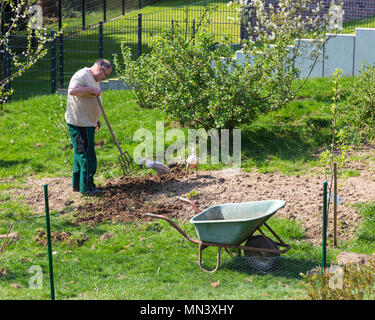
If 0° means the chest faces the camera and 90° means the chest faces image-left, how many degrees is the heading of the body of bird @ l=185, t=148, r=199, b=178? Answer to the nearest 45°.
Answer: approximately 0°

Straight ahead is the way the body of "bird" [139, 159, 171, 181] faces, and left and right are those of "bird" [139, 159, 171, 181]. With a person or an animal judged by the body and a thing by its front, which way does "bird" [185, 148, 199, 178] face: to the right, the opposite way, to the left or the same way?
to the left

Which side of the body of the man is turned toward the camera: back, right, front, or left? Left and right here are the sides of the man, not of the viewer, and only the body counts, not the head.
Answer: right

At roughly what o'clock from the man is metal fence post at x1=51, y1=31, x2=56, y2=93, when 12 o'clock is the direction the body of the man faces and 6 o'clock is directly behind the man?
The metal fence post is roughly at 9 o'clock from the man.

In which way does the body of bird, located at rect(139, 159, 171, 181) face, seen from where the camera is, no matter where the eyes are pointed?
to the viewer's left

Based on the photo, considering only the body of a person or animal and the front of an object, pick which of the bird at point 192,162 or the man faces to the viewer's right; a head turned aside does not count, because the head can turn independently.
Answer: the man

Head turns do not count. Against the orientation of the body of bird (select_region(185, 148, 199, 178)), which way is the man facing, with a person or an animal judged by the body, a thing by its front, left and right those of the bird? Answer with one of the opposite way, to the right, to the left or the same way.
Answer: to the left

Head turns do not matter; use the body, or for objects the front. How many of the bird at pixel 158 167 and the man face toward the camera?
0

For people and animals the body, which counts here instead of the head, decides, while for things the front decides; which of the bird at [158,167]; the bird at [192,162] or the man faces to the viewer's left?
the bird at [158,167]

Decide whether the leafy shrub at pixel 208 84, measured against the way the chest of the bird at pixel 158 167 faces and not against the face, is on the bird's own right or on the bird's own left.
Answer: on the bird's own right

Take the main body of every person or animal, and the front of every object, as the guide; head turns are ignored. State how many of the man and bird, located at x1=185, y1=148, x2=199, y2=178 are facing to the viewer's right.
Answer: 1

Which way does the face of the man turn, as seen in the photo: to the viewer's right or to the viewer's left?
to the viewer's right

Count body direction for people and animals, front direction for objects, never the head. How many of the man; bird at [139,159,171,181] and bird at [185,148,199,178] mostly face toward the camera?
1
